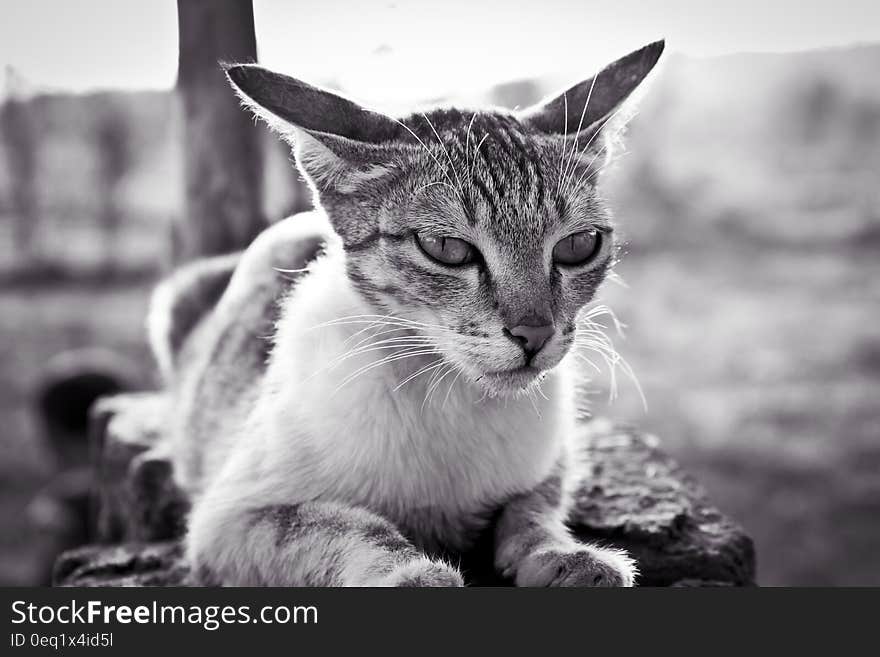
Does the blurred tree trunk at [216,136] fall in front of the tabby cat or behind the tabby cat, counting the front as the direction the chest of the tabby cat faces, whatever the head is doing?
behind

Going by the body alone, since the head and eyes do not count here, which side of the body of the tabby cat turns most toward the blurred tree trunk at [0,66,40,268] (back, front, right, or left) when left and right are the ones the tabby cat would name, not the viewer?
back

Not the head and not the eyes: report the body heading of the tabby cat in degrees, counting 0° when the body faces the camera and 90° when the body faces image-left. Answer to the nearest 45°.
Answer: approximately 315°
